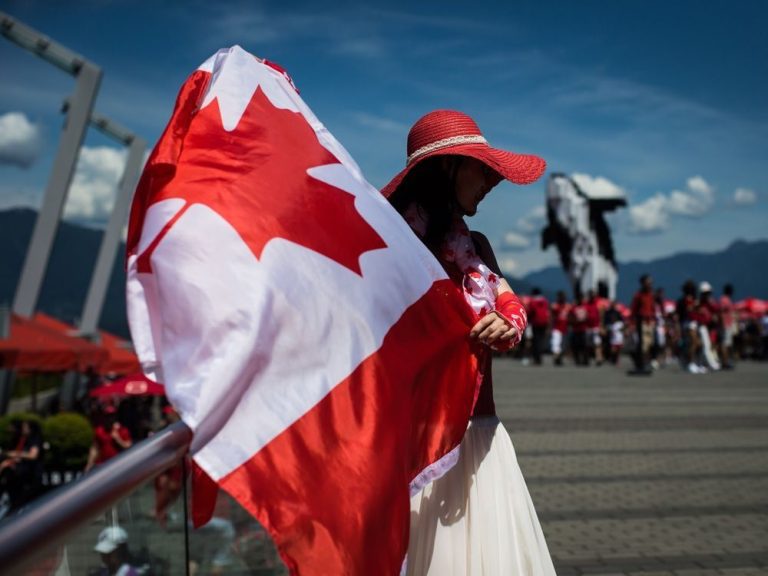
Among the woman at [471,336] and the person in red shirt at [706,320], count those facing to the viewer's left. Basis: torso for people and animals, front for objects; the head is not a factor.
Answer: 0

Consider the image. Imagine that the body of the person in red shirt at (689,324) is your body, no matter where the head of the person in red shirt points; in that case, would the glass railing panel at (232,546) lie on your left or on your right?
on your right

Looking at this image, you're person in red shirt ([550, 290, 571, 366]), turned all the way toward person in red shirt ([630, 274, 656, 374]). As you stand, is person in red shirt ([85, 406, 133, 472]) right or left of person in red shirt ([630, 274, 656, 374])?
right

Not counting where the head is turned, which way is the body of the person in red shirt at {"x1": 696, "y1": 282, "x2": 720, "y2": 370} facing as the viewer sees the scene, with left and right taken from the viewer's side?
facing the viewer and to the right of the viewer

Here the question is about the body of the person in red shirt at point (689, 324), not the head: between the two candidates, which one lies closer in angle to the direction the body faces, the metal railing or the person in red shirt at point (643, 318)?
the metal railing

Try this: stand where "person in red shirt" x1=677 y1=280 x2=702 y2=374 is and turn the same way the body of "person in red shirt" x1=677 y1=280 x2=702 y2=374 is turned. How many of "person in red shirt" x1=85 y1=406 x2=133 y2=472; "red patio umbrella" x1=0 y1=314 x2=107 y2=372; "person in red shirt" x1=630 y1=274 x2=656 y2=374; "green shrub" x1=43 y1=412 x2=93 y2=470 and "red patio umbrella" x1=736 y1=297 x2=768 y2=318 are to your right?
4

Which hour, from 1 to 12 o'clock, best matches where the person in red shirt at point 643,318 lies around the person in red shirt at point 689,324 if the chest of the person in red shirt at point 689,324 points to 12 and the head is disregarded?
the person in red shirt at point 643,318 is roughly at 3 o'clock from the person in red shirt at point 689,324.

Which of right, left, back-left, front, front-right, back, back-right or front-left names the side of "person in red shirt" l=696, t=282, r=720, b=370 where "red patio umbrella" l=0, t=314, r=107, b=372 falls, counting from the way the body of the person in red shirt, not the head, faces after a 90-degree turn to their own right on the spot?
front

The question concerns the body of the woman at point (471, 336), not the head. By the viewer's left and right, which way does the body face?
facing to the right of the viewer

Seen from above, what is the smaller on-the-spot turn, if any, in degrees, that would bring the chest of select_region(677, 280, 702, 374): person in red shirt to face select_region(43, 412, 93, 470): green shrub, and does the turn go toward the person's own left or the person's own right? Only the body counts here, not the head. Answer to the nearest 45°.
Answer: approximately 90° to the person's own right

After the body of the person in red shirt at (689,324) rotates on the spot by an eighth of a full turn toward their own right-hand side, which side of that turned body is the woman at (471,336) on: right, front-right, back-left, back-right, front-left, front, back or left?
front
